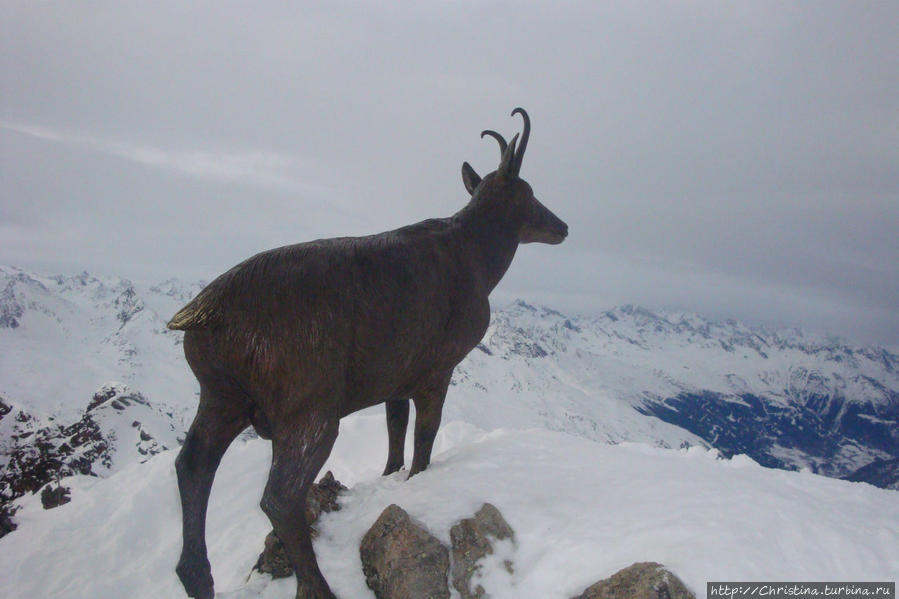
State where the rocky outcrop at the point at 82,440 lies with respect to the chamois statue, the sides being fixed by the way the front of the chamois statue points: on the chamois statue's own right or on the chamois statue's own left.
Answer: on the chamois statue's own left

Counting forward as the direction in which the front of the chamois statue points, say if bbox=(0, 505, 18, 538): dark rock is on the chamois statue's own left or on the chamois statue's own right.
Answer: on the chamois statue's own left

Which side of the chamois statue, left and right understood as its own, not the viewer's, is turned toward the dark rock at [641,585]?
right

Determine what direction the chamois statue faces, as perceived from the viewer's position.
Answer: facing away from the viewer and to the right of the viewer
